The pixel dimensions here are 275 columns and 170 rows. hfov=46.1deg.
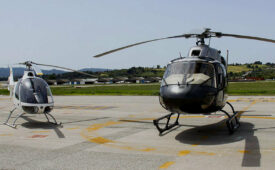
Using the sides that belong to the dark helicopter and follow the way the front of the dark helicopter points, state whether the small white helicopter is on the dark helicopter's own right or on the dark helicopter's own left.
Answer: on the dark helicopter's own right

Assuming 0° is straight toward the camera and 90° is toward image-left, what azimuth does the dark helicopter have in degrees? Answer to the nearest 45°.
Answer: approximately 0°
